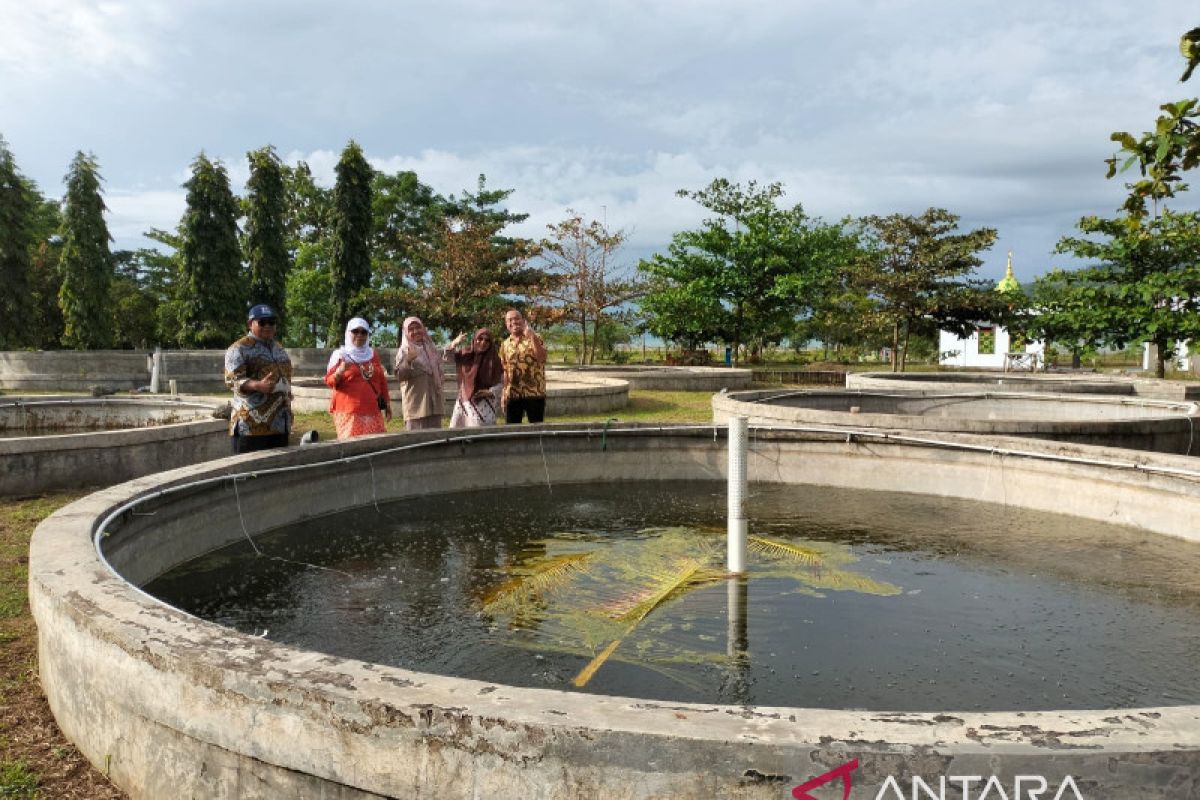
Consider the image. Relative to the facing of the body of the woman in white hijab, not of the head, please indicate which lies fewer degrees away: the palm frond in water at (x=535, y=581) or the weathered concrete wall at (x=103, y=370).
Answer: the palm frond in water

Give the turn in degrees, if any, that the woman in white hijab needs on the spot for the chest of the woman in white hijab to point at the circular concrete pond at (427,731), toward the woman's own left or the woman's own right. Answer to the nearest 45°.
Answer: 0° — they already face it

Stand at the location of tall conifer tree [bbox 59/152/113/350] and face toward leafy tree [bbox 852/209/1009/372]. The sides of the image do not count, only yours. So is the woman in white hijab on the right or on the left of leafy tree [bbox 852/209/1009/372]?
right

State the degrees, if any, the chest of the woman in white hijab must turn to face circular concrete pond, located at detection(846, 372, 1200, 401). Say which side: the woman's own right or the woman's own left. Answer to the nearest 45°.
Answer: approximately 135° to the woman's own left

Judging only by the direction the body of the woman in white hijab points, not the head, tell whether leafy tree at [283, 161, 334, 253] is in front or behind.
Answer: behind

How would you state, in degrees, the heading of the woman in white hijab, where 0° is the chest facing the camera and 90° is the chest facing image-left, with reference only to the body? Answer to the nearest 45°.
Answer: approximately 0°

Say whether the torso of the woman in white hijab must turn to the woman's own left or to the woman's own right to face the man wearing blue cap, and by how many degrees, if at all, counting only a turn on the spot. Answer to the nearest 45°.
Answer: approximately 45° to the woman's own right

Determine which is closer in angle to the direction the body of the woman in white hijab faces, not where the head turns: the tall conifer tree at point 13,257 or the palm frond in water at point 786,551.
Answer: the palm frond in water

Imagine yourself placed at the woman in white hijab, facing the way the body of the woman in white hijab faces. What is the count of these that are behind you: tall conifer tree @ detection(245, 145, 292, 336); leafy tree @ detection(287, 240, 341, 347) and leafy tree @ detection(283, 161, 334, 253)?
3

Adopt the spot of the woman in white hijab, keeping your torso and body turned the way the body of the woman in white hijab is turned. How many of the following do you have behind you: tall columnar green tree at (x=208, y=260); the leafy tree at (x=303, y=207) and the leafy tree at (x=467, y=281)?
3

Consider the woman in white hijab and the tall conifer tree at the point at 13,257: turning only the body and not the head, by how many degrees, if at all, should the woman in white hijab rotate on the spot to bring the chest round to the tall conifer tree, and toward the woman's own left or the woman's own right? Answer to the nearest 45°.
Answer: approximately 180°

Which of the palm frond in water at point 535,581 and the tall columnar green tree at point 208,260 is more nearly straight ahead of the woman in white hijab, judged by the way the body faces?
the palm frond in water

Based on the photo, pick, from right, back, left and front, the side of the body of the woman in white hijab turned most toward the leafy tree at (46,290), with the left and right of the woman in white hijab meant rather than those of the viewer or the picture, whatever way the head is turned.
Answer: back

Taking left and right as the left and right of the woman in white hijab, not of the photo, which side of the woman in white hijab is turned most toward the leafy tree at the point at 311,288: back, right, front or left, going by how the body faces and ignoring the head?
back
